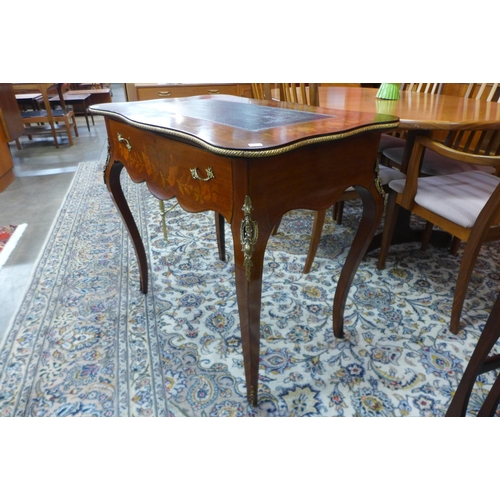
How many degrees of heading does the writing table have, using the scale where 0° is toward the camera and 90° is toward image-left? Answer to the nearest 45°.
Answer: approximately 45°

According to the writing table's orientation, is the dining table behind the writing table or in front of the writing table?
behind

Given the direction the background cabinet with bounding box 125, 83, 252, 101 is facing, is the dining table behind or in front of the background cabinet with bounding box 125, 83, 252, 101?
in front

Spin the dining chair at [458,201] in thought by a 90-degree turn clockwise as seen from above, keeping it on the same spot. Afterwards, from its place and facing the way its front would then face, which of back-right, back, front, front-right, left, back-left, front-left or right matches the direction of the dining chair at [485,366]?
back-right

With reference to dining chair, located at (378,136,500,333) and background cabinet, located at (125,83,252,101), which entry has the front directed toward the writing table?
the background cabinet

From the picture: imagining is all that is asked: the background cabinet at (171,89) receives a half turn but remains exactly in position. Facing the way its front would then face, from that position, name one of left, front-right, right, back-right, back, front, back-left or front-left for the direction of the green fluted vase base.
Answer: back-right

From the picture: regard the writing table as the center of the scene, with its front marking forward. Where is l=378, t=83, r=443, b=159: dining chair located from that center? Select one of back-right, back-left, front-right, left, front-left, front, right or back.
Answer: back

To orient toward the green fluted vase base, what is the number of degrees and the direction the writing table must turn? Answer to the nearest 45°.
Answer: approximately 180°

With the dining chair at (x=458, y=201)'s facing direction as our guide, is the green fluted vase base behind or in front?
in front

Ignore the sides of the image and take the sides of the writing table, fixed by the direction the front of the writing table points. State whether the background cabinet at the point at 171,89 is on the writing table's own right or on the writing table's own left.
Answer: on the writing table's own right

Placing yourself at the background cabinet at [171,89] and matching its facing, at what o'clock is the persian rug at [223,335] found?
The persian rug is roughly at 12 o'clock from the background cabinet.

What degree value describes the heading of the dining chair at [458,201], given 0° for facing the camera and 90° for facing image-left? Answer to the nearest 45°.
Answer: approximately 135°

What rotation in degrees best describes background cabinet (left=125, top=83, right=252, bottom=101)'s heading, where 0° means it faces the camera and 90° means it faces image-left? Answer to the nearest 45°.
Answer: approximately 0°

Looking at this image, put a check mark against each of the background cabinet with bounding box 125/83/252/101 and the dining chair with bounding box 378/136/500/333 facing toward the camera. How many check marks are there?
1
